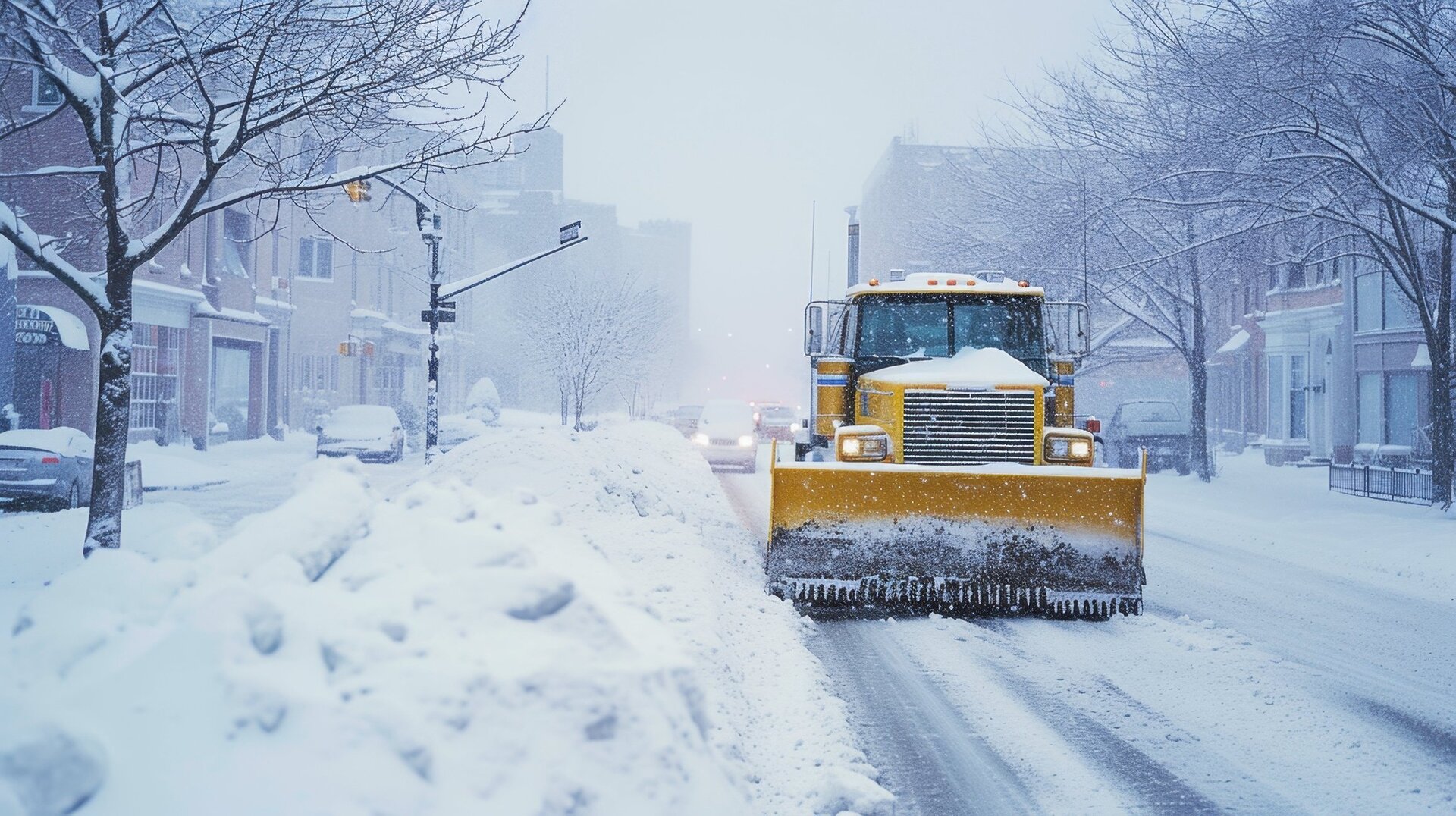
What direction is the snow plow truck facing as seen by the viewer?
toward the camera

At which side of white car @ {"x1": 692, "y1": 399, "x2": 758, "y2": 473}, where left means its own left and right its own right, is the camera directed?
front

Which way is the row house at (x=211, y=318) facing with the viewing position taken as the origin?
facing the viewer and to the right of the viewer

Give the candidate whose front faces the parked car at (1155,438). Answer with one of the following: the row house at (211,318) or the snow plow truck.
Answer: the row house

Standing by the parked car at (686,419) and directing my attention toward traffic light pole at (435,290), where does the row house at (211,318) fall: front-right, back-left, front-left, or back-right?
front-right

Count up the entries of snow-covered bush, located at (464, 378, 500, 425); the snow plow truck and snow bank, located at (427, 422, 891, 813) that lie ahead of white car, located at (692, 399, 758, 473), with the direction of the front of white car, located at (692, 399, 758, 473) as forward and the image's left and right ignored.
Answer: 2

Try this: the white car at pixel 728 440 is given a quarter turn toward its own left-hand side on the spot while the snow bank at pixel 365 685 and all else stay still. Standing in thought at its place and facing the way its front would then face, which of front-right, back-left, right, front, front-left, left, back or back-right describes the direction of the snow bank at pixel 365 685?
right

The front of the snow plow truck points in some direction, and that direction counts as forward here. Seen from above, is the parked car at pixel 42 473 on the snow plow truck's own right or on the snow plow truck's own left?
on the snow plow truck's own right

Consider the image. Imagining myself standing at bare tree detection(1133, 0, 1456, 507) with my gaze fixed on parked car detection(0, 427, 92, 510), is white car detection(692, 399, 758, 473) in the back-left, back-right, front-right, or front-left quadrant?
front-right

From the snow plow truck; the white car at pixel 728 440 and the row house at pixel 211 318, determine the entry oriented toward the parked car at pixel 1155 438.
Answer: the row house

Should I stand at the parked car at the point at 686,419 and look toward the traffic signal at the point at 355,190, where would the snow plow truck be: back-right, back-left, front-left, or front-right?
front-left

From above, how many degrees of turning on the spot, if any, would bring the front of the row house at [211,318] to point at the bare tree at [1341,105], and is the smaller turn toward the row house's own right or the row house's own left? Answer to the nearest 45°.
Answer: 0° — it already faces it
